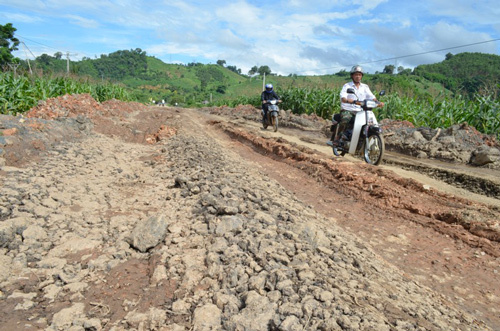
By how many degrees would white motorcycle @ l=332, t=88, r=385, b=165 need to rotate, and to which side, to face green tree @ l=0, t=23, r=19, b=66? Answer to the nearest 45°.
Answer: approximately 180°

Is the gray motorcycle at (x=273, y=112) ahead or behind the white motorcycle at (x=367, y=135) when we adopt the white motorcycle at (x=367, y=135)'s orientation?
behind

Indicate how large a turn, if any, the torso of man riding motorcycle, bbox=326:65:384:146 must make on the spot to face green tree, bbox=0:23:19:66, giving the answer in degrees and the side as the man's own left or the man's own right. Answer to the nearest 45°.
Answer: approximately 180°

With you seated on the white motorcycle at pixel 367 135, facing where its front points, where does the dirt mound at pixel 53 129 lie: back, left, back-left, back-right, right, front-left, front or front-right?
back-right

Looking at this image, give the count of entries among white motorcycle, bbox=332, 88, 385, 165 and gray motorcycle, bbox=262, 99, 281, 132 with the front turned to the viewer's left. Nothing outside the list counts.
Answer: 0

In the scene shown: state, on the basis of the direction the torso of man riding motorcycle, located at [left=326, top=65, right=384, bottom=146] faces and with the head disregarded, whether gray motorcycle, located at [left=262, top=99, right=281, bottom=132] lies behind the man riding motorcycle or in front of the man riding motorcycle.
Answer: behind

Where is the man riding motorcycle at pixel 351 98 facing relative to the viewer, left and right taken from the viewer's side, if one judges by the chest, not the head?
facing the viewer and to the right of the viewer
